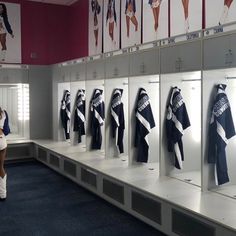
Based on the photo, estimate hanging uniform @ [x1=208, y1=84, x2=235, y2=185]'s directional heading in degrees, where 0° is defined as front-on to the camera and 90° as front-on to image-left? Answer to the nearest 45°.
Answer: approximately 45°

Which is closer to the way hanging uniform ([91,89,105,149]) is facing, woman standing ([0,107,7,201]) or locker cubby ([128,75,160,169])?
the woman standing

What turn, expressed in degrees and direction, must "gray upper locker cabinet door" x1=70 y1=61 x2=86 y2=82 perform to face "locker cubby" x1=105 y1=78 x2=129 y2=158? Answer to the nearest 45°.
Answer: approximately 90° to its left

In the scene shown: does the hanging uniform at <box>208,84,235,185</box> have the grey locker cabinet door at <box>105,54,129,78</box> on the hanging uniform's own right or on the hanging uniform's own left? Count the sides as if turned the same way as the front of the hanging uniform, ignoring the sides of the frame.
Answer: on the hanging uniform's own right

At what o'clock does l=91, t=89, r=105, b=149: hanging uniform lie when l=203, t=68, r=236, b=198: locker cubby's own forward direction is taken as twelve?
The hanging uniform is roughly at 3 o'clock from the locker cubby.

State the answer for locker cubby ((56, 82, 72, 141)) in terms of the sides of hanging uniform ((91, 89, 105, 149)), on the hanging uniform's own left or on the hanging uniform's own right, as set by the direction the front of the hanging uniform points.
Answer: on the hanging uniform's own right
